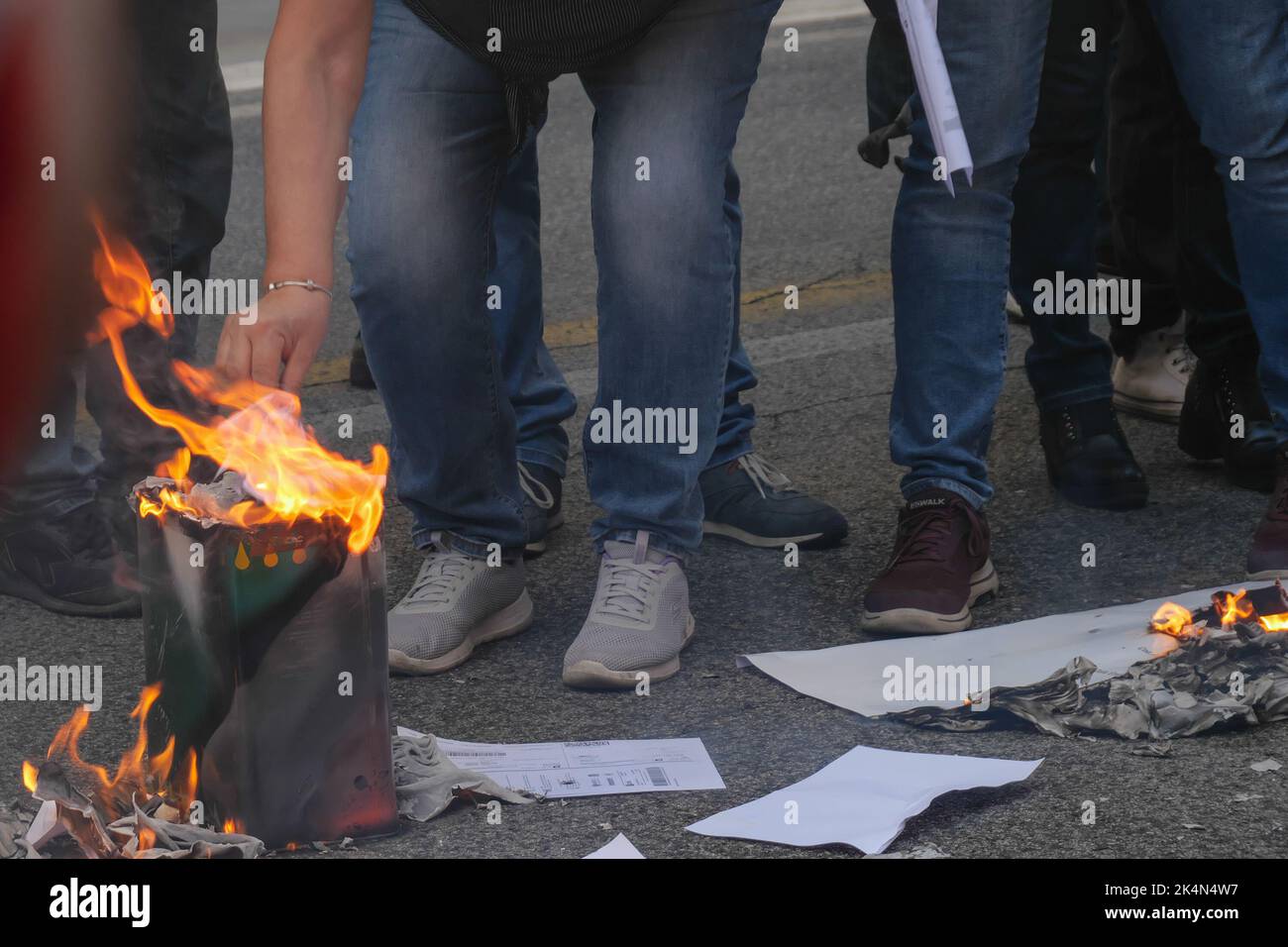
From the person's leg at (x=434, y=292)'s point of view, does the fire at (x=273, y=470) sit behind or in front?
in front

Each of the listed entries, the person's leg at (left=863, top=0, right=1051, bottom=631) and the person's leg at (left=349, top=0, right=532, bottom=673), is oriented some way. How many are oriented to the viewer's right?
0

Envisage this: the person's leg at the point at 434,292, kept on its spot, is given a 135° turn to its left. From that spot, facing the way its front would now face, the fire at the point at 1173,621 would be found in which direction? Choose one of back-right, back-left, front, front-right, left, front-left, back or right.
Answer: front

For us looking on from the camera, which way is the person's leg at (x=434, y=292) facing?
facing the viewer and to the left of the viewer

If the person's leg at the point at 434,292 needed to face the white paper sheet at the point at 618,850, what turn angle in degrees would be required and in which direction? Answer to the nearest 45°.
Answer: approximately 45° to its left

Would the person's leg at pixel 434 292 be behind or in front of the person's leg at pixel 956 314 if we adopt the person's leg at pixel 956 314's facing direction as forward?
in front

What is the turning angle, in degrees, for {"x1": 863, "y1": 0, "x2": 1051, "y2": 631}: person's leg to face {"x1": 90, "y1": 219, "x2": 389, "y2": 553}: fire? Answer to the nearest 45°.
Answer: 0° — it already faces it

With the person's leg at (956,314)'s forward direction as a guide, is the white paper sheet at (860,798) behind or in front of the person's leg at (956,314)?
in front

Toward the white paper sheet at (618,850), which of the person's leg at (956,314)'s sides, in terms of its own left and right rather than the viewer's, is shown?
front

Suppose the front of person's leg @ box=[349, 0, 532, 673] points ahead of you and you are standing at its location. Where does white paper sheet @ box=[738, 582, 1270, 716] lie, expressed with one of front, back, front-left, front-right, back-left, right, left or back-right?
back-left

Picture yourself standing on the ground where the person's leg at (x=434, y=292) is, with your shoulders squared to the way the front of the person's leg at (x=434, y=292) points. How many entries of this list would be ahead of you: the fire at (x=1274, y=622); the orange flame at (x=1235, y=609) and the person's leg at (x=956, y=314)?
0

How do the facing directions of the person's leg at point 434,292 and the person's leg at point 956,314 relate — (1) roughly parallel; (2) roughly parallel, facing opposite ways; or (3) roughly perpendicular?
roughly parallel
